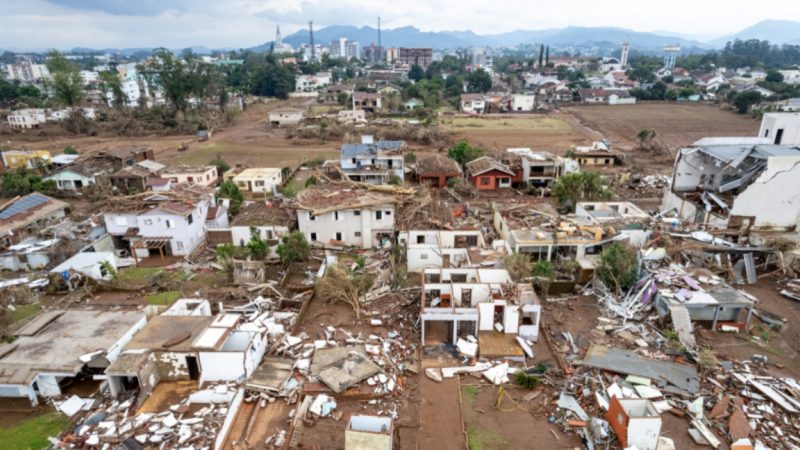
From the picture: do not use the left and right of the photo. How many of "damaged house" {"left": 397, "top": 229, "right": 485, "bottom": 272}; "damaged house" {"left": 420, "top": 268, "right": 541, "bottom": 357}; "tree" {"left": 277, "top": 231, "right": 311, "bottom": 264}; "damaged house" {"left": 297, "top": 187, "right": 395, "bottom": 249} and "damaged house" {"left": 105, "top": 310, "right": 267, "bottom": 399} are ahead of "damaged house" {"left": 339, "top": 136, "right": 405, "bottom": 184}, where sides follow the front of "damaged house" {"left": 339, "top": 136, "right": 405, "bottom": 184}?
5

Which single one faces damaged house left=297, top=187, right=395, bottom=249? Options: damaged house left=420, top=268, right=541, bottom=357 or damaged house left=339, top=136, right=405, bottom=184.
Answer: damaged house left=339, top=136, right=405, bottom=184

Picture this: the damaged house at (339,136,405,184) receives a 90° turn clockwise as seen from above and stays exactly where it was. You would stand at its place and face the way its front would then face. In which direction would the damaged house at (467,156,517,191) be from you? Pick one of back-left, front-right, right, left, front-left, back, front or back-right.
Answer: back

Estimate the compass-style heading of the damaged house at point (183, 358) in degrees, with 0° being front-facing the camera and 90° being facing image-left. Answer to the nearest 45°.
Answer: approximately 0°

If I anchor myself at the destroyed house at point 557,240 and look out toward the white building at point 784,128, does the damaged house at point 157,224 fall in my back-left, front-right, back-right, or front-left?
back-left

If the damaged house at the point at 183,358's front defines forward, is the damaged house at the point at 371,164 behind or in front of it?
behind

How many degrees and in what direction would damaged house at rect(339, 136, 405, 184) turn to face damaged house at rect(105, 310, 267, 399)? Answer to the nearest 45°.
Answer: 0° — it already faces it

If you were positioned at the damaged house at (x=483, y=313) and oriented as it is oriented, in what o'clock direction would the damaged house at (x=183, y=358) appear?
the damaged house at (x=183, y=358) is roughly at 2 o'clock from the damaged house at (x=483, y=313).

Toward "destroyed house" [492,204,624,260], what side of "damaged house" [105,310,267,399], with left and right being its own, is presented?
left

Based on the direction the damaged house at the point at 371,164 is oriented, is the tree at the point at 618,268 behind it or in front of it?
in front

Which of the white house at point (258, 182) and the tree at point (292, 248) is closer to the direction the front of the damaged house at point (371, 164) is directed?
the tree
